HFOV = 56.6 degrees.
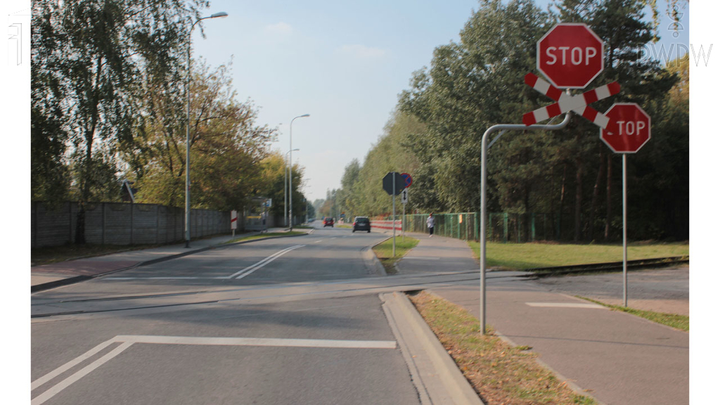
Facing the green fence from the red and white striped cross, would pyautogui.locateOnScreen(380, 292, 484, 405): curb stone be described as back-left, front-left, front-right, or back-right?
back-left

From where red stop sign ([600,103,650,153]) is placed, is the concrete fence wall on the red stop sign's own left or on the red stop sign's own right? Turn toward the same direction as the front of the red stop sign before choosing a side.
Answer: on the red stop sign's own right

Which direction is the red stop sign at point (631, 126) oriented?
toward the camera

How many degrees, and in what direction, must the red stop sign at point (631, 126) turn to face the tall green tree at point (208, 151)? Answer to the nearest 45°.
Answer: approximately 90° to its right

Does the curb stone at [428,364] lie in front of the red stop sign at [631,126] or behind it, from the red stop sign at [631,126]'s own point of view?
in front

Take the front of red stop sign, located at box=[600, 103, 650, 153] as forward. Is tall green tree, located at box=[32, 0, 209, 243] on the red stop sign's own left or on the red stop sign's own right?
on the red stop sign's own right

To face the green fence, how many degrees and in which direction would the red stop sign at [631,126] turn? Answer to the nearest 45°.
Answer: approximately 135° to its right
